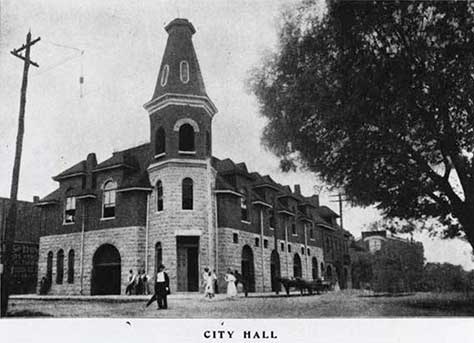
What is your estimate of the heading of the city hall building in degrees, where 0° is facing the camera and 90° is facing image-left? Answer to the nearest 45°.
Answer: approximately 0°

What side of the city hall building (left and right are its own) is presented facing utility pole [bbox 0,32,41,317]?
front

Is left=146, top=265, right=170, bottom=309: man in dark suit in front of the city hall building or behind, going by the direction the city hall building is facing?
in front

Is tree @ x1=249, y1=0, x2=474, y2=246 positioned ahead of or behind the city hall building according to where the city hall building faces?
ahead
